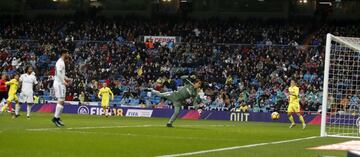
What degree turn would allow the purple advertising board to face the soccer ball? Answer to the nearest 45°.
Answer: approximately 45° to its left

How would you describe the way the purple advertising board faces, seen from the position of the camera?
facing the viewer

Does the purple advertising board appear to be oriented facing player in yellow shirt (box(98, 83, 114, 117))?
no
